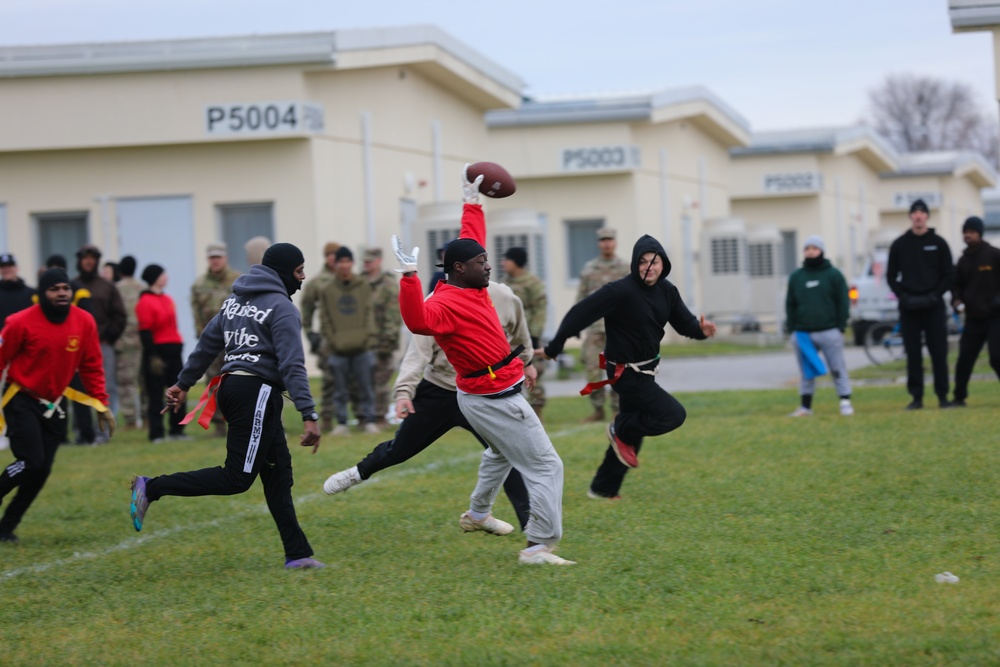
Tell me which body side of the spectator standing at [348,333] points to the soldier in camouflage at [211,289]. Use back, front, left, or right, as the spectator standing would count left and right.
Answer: right

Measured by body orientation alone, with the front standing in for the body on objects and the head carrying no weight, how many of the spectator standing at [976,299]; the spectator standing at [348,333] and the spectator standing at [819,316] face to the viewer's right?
0

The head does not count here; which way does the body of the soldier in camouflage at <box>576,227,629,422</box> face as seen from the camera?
toward the camera

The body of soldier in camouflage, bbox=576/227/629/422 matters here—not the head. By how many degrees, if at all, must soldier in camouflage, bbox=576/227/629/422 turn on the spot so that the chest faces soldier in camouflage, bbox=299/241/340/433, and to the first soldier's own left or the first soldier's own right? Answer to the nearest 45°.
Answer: approximately 90° to the first soldier's own right

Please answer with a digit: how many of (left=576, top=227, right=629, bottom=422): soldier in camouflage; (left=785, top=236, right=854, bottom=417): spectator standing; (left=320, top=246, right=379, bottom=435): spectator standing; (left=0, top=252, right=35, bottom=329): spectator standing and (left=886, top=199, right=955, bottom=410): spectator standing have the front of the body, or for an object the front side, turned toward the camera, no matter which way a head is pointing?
5

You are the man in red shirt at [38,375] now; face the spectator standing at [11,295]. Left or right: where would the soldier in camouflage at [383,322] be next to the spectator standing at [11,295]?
right

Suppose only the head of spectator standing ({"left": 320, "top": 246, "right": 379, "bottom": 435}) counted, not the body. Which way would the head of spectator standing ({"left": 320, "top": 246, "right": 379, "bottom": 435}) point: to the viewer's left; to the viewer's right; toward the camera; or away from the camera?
toward the camera

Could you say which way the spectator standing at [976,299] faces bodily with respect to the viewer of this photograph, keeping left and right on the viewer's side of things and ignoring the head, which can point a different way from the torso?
facing the viewer and to the left of the viewer

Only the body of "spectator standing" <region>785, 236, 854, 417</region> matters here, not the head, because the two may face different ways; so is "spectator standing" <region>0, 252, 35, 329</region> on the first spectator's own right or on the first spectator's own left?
on the first spectator's own right

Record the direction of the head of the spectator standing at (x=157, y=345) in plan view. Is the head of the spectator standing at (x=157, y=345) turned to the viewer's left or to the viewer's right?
to the viewer's right

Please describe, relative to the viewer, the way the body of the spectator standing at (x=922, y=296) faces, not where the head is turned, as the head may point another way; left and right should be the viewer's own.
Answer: facing the viewer

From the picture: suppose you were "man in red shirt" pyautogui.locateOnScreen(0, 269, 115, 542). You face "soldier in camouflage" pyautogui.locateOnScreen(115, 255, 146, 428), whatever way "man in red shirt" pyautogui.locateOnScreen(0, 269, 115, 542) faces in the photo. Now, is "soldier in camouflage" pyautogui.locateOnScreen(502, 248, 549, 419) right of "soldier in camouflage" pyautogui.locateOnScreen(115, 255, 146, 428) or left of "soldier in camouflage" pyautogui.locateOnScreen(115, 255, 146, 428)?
right

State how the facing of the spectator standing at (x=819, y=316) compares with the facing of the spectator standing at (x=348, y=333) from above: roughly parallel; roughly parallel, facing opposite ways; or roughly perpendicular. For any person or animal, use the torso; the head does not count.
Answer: roughly parallel

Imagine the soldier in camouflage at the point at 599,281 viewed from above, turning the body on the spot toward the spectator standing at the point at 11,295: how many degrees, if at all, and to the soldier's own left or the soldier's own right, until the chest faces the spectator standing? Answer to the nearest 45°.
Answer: approximately 90° to the soldier's own right

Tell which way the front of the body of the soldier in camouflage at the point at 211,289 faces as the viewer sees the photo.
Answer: toward the camera

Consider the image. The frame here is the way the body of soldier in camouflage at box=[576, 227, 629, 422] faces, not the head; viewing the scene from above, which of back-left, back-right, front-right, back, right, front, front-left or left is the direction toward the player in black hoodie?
front

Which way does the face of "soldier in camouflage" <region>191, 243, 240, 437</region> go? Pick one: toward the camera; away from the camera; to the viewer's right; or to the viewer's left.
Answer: toward the camera

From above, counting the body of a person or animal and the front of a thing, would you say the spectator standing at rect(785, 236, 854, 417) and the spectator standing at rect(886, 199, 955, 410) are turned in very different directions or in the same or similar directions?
same or similar directions
